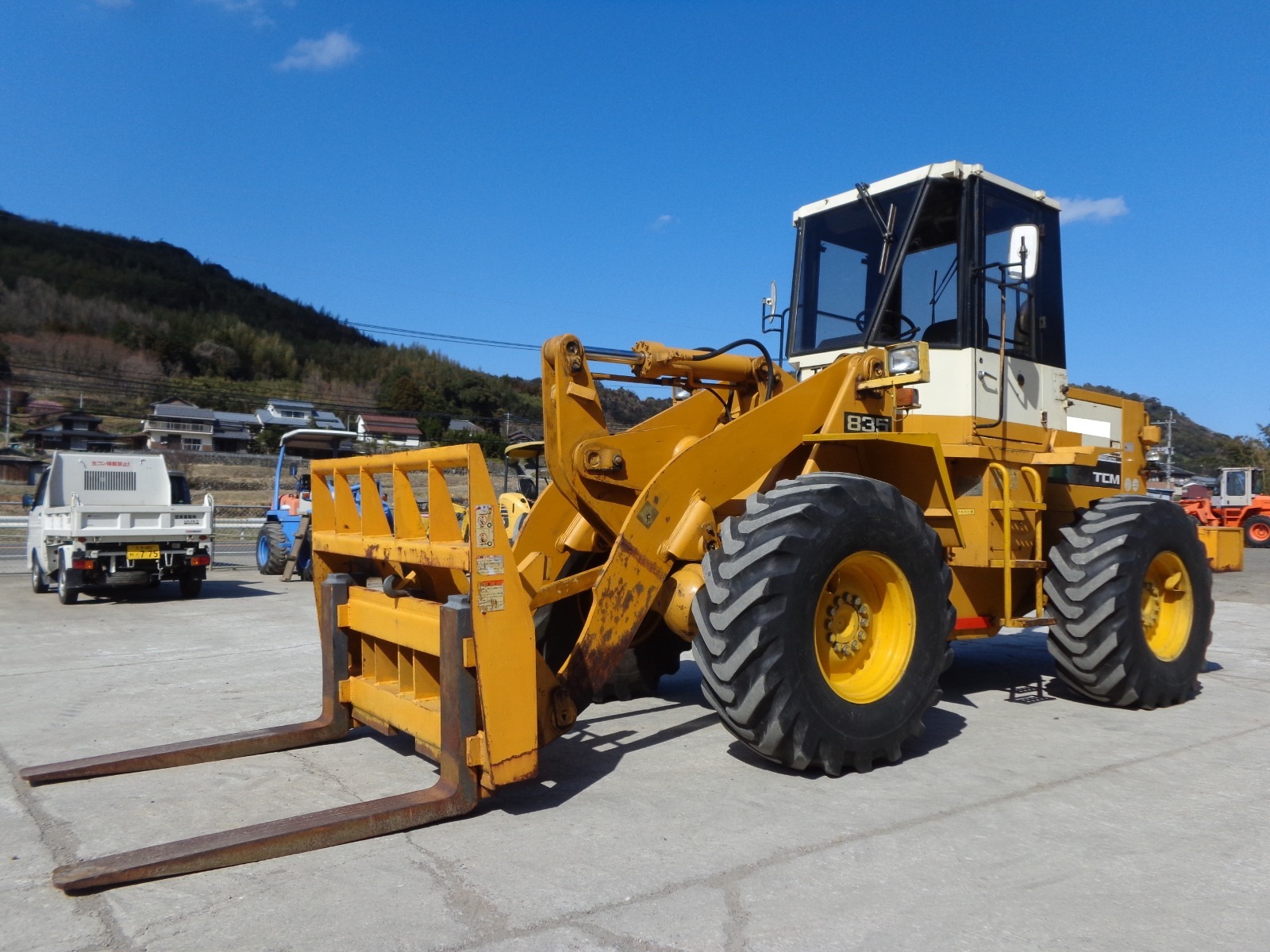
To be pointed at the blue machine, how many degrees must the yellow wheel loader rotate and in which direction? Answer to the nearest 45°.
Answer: approximately 90° to its right

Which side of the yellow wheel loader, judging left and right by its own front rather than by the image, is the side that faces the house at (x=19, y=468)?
right

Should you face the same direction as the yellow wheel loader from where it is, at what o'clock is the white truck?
The white truck is roughly at 3 o'clock from the yellow wheel loader.

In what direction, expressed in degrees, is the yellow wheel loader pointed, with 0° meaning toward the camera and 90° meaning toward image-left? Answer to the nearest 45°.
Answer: approximately 45°

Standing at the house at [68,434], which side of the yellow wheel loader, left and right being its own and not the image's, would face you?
right
